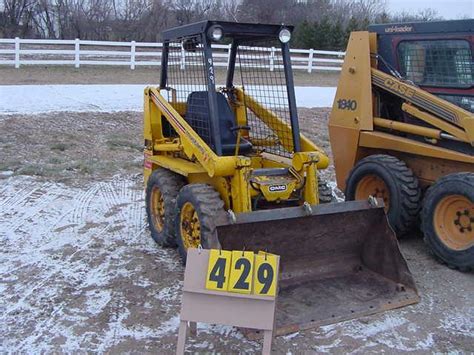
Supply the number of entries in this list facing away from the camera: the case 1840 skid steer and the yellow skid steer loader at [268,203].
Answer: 0

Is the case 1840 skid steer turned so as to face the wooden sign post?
no

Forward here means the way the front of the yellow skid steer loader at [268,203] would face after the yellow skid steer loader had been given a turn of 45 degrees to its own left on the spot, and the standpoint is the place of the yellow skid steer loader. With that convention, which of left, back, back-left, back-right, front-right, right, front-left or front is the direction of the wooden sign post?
right

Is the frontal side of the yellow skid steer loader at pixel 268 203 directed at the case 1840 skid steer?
no

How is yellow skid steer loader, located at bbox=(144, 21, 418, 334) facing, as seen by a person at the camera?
facing the viewer and to the right of the viewer
